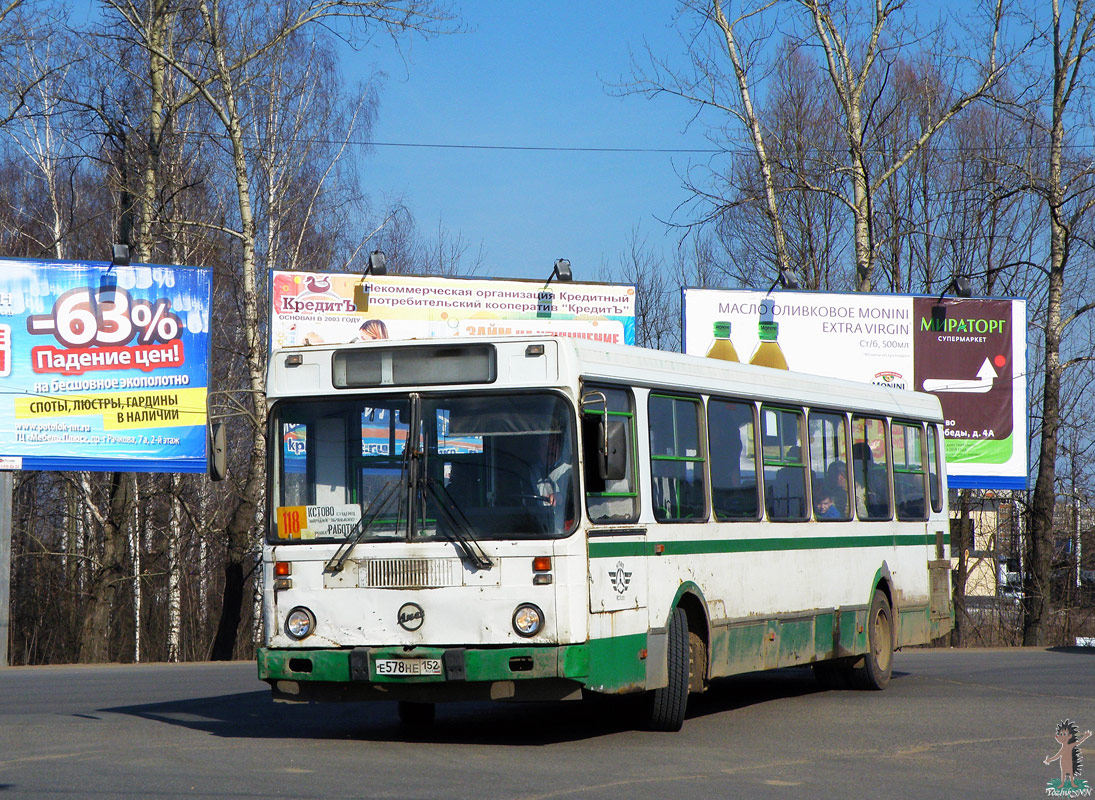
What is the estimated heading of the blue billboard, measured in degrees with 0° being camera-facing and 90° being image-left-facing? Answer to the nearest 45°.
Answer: approximately 0°

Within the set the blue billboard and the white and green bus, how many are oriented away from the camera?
0

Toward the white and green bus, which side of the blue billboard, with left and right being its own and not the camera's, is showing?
front

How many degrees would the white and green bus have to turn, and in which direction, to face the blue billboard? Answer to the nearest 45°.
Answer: approximately 90° to its right
